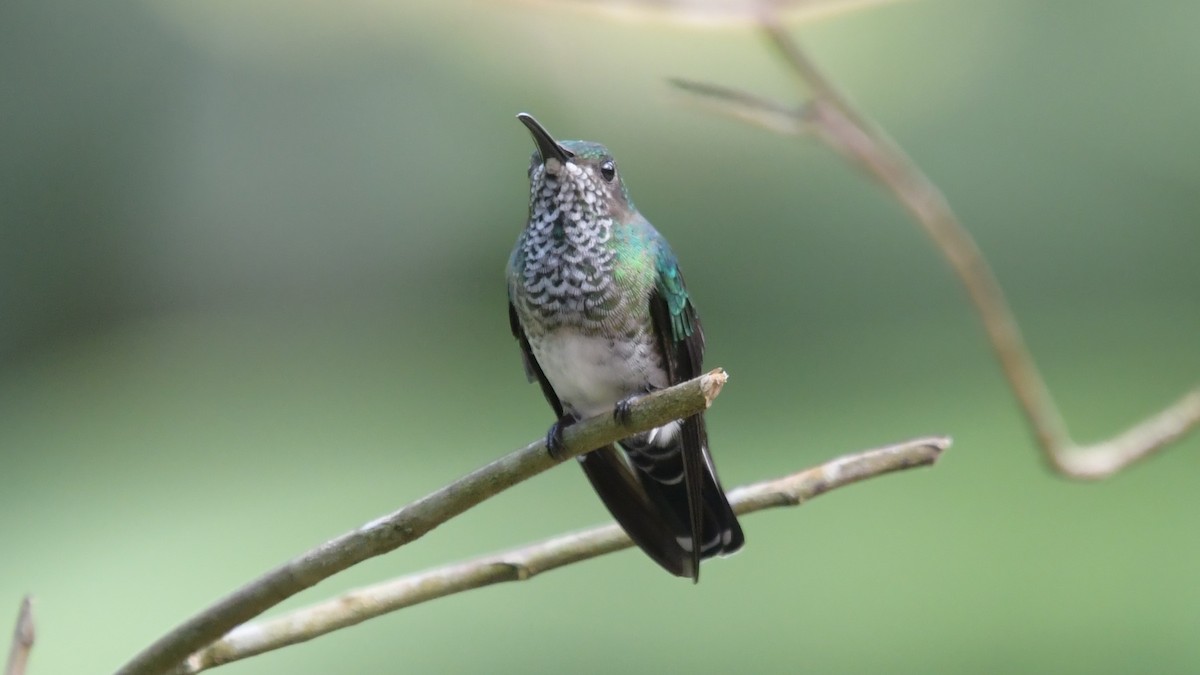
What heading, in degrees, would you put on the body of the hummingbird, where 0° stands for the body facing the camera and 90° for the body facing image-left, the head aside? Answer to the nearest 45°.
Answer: approximately 45°
